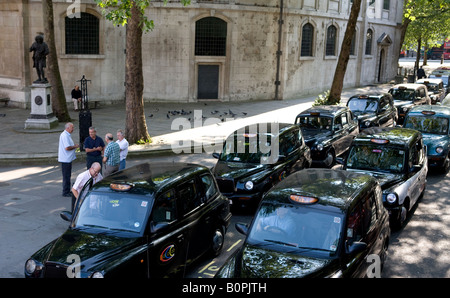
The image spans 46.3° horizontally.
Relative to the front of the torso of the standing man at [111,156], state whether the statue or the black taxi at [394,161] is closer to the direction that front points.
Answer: the statue

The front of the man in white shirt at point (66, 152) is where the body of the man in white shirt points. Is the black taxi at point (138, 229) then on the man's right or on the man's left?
on the man's right

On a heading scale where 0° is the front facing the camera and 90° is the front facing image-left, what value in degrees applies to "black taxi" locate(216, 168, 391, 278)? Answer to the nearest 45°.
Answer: approximately 45°

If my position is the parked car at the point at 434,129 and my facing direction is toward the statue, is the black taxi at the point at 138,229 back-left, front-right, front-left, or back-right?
front-left

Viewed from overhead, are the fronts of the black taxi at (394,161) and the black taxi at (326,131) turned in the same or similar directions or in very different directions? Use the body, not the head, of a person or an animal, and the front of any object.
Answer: same or similar directions

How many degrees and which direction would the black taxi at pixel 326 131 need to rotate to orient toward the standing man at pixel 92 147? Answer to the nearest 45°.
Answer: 0° — it already faces them

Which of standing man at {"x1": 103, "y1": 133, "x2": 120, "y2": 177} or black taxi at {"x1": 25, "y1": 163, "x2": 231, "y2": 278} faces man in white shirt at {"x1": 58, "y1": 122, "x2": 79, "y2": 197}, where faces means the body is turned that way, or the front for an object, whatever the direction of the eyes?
the standing man

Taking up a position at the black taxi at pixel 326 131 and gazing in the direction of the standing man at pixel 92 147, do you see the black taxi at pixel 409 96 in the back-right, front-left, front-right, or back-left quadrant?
back-right

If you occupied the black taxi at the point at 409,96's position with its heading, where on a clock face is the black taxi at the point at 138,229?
the black taxi at the point at 138,229 is roughly at 11 o'clock from the black taxi at the point at 409,96.

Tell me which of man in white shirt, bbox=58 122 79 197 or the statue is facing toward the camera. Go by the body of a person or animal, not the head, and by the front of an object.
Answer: the statue

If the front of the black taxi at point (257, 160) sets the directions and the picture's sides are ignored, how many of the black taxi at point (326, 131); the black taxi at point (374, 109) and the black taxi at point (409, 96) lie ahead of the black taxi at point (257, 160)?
0

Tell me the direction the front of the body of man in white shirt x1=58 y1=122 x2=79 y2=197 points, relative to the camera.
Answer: to the viewer's right

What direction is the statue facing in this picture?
toward the camera

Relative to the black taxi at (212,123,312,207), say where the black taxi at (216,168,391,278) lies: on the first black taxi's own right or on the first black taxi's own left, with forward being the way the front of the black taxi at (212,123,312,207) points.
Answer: on the first black taxi's own left

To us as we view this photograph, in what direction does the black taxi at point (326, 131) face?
facing the viewer and to the left of the viewer

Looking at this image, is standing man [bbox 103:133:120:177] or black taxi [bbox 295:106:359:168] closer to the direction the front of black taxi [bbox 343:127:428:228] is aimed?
the standing man

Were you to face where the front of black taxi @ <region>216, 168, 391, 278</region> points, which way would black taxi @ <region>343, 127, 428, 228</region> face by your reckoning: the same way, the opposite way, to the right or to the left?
the same way

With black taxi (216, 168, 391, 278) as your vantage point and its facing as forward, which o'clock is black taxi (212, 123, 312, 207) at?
black taxi (212, 123, 312, 207) is roughly at 4 o'clock from black taxi (216, 168, 391, 278).
